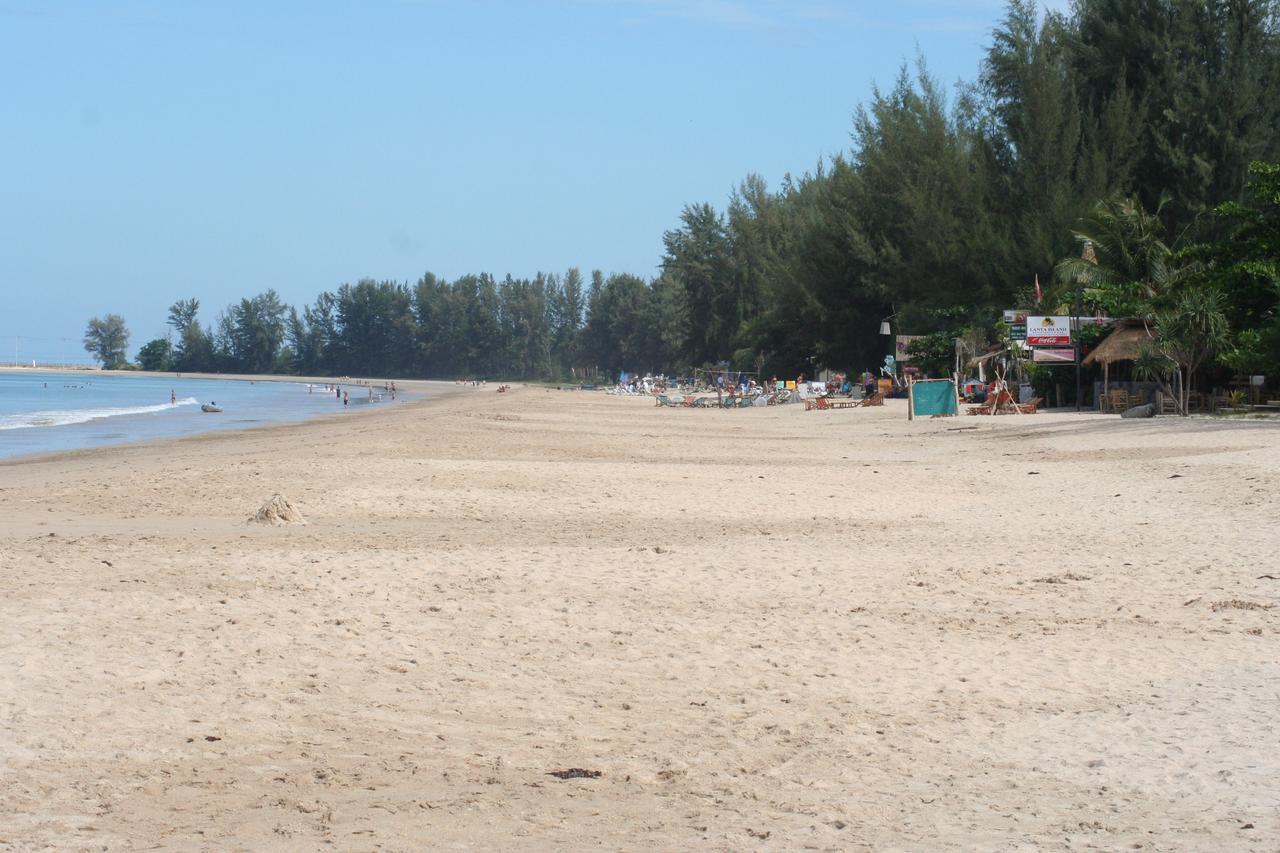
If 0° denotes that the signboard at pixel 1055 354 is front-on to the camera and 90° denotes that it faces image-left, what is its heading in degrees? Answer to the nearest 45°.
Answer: approximately 0°

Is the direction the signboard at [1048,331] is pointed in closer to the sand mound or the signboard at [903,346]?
the sand mound

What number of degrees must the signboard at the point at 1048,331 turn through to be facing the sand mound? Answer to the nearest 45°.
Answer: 0° — it already faces it

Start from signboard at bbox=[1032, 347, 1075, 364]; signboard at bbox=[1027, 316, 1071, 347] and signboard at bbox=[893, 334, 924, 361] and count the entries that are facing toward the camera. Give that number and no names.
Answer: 3

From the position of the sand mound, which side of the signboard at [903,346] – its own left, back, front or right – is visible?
front

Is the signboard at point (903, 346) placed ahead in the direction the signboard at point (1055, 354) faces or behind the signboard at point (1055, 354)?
behind

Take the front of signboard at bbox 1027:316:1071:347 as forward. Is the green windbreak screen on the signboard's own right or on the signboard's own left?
on the signboard's own right

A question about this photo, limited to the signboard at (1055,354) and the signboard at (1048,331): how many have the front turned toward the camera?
2

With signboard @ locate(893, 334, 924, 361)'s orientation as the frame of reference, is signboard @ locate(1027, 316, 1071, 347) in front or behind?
in front

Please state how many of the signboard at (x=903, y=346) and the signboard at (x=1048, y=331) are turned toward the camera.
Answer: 2
